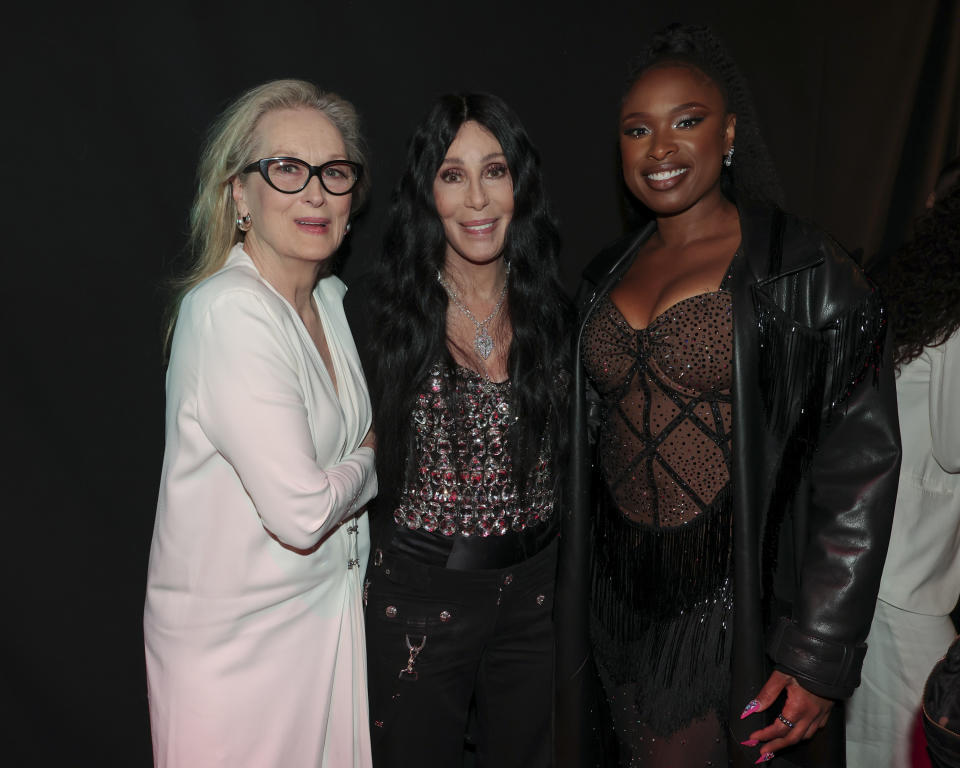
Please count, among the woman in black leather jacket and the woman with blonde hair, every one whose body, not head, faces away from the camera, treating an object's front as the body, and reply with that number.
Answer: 0

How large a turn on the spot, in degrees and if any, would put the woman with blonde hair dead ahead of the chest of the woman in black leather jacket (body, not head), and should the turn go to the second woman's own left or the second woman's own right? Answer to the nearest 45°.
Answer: approximately 45° to the second woman's own right

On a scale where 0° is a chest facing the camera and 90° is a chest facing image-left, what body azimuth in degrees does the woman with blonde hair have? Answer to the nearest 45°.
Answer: approximately 315°

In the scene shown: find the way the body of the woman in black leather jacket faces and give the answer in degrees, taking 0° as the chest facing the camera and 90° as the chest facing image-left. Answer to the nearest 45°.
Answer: approximately 45°

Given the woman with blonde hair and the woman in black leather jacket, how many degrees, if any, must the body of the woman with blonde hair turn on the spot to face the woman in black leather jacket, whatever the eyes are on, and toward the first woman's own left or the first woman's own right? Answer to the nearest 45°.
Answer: approximately 45° to the first woman's own left
